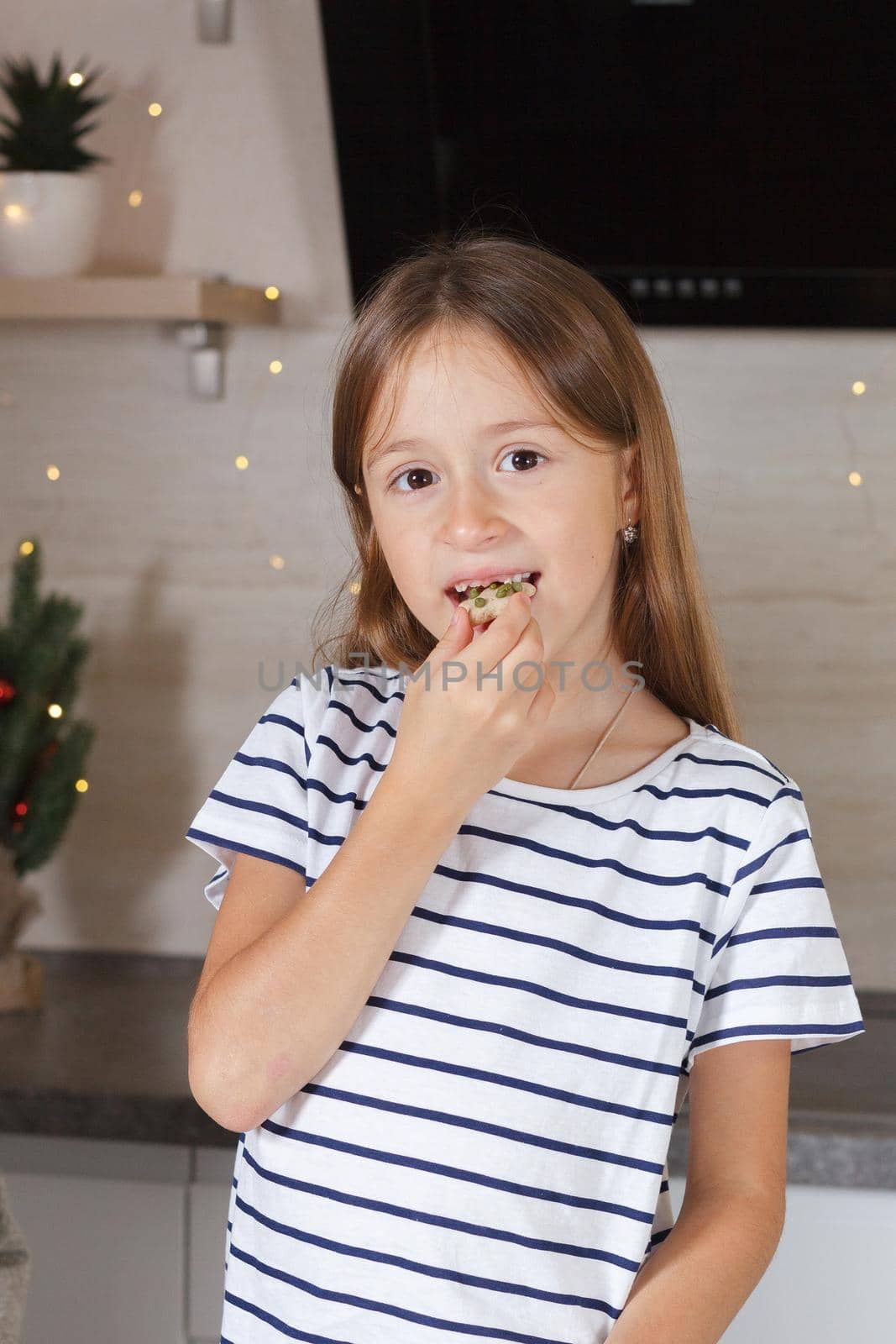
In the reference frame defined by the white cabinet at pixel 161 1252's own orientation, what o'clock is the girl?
The girl is roughly at 11 o'clock from the white cabinet.

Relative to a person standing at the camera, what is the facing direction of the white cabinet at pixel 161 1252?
facing the viewer
